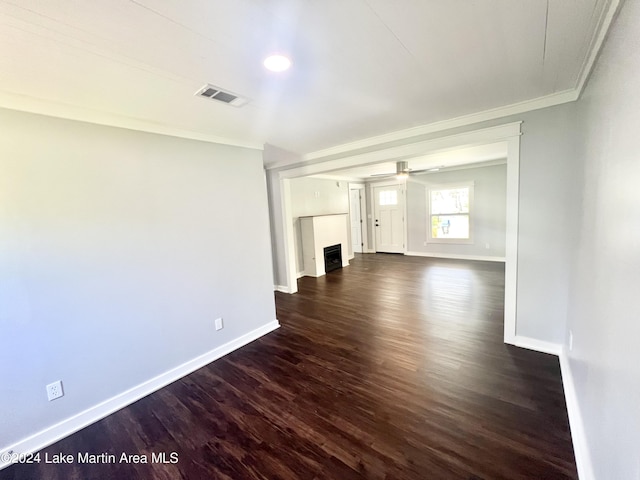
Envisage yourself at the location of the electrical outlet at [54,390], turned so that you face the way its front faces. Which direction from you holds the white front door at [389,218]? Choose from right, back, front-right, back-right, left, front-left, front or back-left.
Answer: front-left

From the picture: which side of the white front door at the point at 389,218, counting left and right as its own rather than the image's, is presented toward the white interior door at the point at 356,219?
right

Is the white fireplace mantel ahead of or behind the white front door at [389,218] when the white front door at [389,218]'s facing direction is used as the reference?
ahead

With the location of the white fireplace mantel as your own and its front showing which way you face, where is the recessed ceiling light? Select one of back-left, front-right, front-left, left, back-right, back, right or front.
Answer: front-right

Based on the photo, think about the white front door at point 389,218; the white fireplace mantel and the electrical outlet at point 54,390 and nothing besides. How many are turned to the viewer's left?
0

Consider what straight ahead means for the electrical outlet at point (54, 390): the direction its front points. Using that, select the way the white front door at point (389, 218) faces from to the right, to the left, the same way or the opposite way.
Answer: to the right

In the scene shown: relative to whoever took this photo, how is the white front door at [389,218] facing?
facing the viewer

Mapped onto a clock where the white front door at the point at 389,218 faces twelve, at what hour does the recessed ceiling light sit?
The recessed ceiling light is roughly at 12 o'clock from the white front door.
